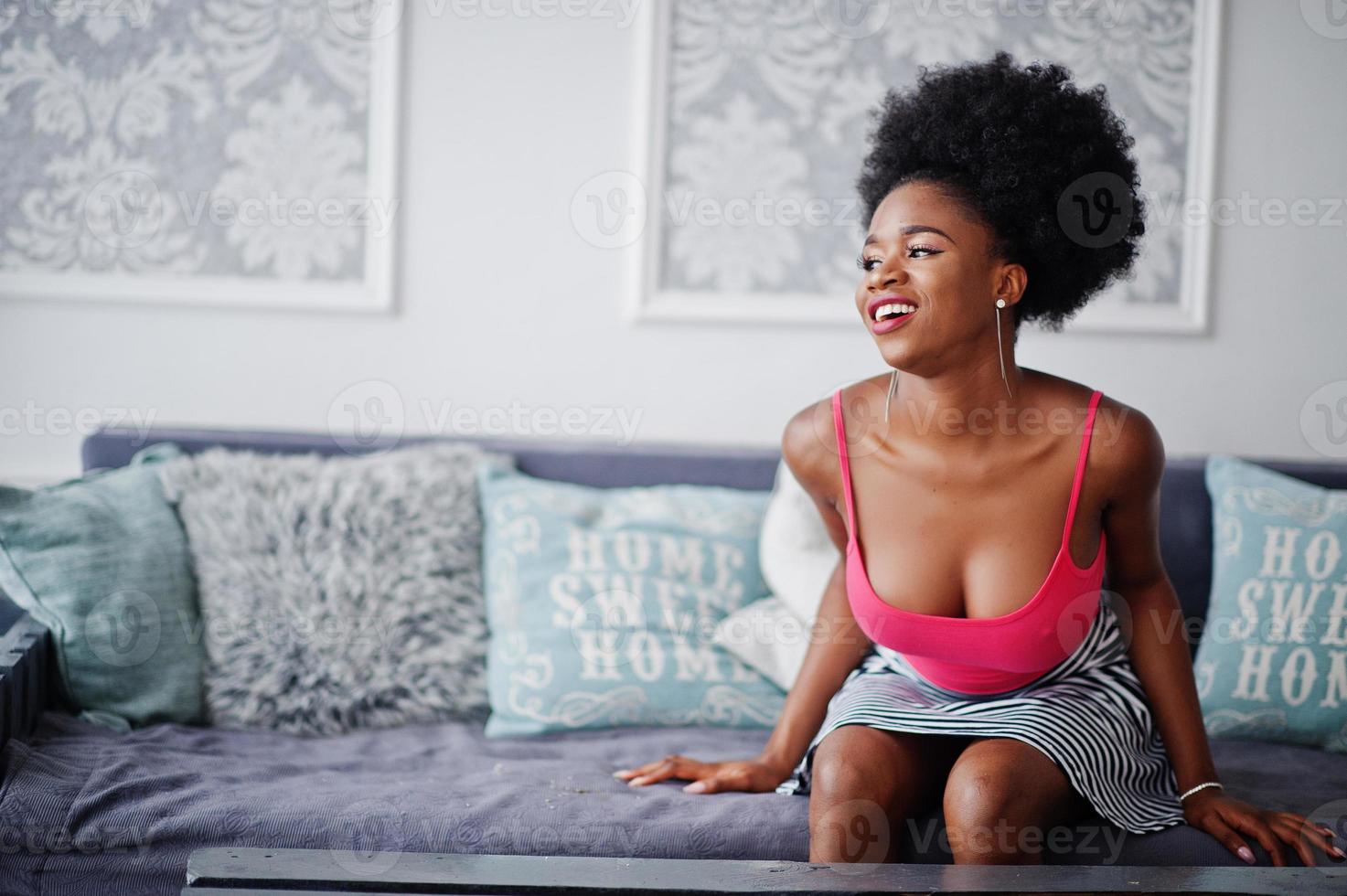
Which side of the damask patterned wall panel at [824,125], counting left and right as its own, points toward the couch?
front

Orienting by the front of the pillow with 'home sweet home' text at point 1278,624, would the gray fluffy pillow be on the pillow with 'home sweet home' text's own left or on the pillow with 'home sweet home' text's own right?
on the pillow with 'home sweet home' text's own right

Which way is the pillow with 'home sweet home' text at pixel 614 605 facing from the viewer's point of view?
toward the camera

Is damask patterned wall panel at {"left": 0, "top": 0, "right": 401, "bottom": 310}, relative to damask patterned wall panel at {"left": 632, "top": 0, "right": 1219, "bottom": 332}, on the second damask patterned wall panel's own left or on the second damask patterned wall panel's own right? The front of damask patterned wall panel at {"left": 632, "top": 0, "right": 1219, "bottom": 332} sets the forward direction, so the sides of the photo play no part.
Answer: on the second damask patterned wall panel's own right

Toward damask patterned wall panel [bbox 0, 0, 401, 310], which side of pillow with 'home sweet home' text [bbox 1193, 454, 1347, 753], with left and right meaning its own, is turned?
right

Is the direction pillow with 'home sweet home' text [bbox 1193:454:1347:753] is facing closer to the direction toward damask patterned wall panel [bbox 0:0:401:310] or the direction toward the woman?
the woman

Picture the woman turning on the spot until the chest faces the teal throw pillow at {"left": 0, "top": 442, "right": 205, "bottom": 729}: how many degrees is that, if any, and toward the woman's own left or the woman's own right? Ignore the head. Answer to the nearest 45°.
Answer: approximately 90° to the woman's own right

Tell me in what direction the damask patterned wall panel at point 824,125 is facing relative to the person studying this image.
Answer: facing the viewer
